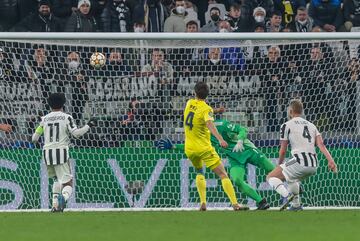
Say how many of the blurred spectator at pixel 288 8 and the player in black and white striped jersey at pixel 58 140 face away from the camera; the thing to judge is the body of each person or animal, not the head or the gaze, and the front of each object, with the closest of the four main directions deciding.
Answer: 1

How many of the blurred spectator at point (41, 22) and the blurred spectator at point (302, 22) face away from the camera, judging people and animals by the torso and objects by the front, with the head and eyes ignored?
0

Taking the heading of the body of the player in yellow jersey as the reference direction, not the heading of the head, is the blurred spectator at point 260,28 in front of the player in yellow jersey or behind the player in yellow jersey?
in front

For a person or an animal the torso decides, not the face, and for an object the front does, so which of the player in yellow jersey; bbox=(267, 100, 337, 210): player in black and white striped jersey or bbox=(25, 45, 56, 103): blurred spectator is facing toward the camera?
the blurred spectator

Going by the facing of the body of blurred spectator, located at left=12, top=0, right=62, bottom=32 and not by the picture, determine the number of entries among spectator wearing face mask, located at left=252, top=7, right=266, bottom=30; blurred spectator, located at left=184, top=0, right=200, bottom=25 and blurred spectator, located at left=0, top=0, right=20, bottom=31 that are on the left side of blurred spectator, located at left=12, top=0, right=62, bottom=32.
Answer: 2

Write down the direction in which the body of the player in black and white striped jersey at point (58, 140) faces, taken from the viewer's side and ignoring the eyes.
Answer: away from the camera

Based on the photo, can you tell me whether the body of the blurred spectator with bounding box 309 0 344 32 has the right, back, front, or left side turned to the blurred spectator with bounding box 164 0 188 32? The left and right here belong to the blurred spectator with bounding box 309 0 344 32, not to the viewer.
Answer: right

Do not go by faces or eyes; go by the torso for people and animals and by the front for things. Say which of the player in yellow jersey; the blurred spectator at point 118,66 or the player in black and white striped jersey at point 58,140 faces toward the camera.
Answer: the blurred spectator

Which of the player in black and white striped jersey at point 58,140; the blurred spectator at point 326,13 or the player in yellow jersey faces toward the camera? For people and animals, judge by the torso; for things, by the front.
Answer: the blurred spectator

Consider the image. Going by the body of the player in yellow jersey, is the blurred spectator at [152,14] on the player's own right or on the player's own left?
on the player's own left
